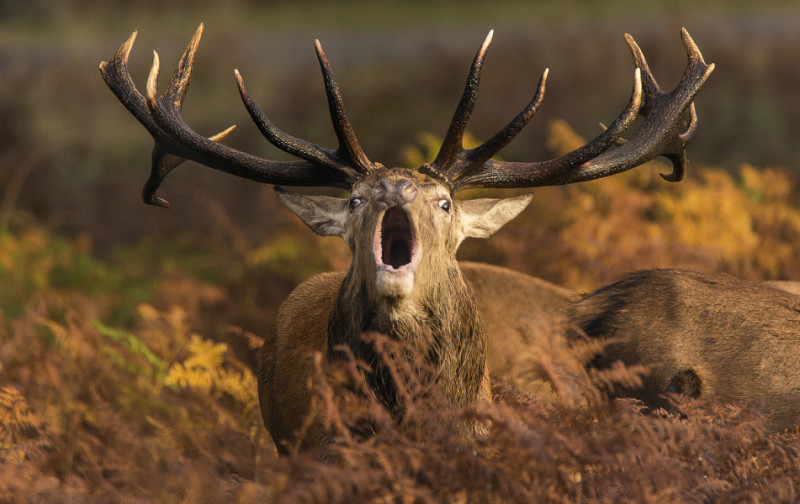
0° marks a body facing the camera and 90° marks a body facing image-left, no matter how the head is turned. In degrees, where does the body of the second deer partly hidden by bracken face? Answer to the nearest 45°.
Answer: approximately 90°

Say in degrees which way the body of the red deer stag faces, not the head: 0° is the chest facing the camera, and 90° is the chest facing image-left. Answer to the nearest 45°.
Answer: approximately 0°

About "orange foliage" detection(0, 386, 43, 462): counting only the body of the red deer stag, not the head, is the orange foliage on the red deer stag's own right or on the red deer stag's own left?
on the red deer stag's own right

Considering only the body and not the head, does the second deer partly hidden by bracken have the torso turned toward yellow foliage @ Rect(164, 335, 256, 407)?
yes
